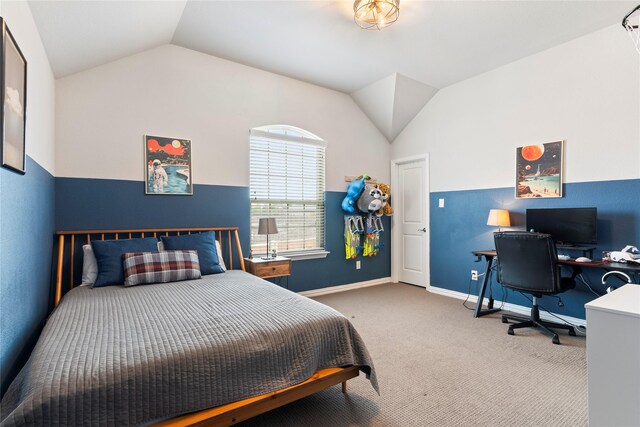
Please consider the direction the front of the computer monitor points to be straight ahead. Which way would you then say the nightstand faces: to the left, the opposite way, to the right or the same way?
to the left

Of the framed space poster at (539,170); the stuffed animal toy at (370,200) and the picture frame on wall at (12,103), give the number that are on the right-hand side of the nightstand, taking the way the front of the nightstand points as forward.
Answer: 1

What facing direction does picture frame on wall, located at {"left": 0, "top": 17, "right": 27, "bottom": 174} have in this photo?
to the viewer's right

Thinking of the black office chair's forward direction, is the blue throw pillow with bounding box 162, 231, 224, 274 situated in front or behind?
behind

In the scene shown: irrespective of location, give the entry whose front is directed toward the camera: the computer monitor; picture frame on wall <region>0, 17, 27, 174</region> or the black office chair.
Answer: the computer monitor

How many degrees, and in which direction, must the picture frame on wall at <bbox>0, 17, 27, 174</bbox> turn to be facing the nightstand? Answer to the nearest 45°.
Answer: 0° — it already faces it

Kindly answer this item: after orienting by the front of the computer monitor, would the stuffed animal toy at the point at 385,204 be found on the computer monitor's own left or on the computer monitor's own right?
on the computer monitor's own right

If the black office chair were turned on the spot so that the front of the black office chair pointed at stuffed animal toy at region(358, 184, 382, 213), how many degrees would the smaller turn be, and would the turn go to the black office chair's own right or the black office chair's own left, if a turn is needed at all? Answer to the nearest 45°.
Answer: approximately 135° to the black office chair's own left

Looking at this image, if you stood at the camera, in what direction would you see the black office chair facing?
facing away from the viewer and to the right of the viewer

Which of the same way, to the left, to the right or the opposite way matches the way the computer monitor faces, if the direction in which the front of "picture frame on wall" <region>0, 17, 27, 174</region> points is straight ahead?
the opposite way

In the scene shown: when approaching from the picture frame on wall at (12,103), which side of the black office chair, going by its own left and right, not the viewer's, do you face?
back

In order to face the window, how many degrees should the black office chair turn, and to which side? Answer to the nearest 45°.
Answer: approximately 135° to its left

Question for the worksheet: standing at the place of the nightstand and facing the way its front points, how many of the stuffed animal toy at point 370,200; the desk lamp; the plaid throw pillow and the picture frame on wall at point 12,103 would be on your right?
2

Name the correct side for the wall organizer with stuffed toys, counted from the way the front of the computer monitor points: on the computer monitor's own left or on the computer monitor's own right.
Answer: on the computer monitor's own right

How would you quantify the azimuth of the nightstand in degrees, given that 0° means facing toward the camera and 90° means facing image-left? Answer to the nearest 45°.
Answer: approximately 315°
